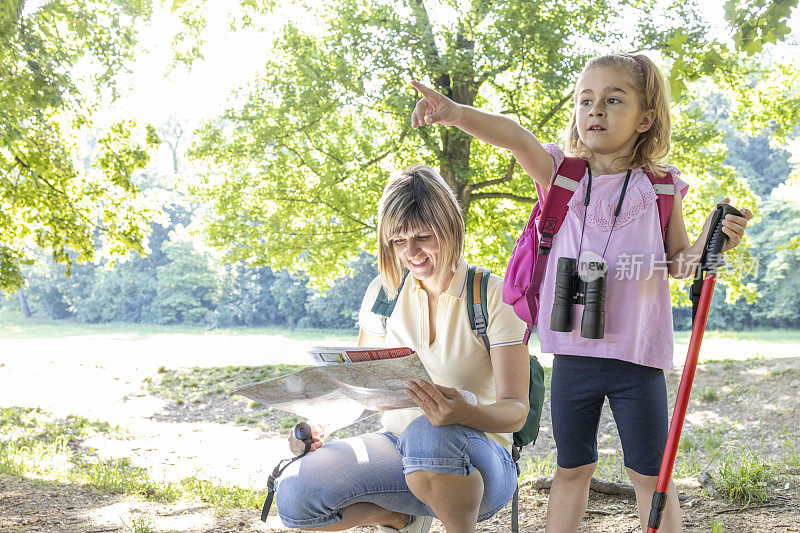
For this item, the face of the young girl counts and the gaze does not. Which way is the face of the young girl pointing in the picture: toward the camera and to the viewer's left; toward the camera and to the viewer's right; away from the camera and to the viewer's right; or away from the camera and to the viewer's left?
toward the camera and to the viewer's left

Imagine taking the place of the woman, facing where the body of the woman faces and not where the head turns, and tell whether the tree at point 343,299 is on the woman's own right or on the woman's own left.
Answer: on the woman's own right

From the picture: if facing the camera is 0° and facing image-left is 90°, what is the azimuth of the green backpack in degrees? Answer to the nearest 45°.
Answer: approximately 225°

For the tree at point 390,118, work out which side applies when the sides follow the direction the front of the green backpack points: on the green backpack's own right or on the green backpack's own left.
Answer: on the green backpack's own left

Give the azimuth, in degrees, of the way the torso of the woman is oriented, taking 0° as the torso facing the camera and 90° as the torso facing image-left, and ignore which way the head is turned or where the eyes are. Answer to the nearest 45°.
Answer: approximately 45°

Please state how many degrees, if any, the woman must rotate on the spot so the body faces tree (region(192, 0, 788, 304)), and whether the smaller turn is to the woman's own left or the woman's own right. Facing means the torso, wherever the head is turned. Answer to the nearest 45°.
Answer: approximately 135° to the woman's own right

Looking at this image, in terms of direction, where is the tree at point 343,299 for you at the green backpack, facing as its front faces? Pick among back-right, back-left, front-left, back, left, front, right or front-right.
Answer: front-left
